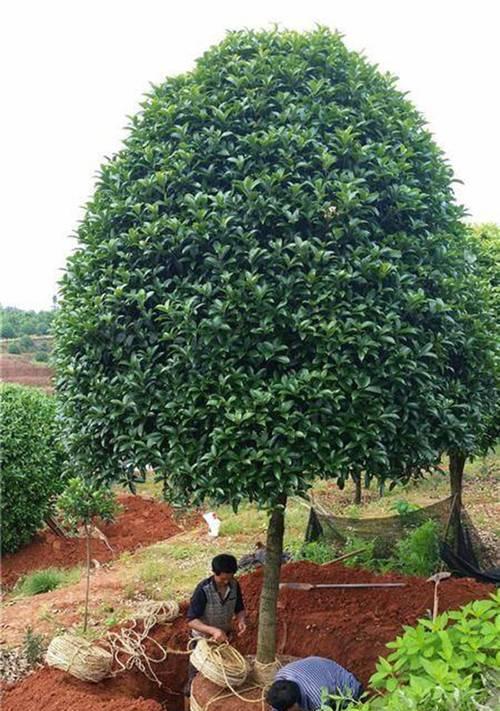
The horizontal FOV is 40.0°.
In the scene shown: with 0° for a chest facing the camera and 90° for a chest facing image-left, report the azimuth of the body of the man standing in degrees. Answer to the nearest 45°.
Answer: approximately 315°

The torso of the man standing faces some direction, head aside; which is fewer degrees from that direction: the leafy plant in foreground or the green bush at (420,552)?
the leafy plant in foreground

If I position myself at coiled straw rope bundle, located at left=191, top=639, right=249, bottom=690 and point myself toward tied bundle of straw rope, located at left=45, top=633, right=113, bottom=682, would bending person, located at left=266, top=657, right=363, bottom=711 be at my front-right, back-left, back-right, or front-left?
back-left

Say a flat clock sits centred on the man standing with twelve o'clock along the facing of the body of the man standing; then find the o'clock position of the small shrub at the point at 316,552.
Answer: The small shrub is roughly at 8 o'clock from the man standing.

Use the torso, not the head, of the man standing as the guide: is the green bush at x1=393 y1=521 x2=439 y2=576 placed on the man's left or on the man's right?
on the man's left

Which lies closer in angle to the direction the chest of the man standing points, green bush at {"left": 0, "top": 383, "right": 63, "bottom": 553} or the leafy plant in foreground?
the leafy plant in foreground
